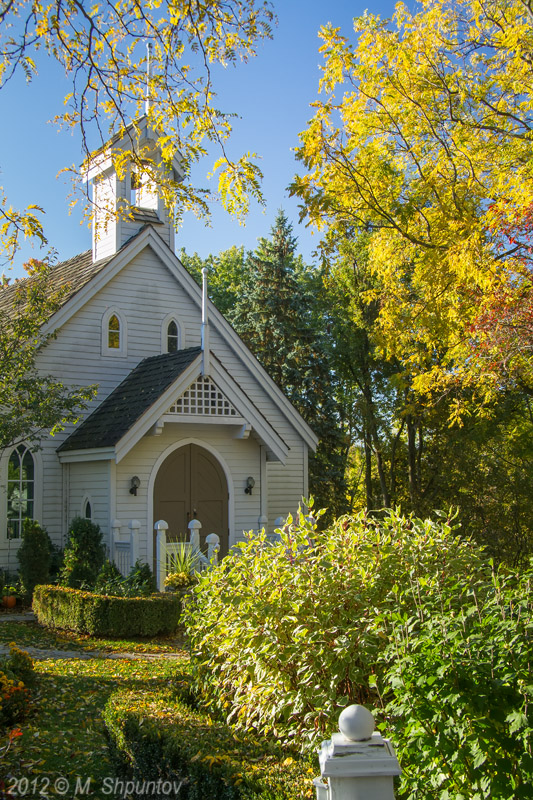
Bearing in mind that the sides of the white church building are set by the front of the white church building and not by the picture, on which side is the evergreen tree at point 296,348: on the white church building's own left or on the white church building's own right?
on the white church building's own left

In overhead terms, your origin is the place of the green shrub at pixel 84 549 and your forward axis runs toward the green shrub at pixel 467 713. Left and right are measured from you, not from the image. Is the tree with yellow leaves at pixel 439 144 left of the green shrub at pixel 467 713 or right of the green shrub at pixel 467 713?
left

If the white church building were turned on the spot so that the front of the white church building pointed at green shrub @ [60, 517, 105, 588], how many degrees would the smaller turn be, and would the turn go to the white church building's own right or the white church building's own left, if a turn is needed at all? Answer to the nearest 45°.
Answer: approximately 90° to the white church building's own right

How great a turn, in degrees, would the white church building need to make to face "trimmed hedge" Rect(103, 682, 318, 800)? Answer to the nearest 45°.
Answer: approximately 45° to its right

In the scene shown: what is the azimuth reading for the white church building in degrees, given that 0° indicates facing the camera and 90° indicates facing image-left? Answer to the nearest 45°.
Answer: approximately 315°

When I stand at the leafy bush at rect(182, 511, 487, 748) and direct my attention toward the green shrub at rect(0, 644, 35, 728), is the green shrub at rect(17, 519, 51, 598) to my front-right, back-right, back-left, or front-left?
front-right

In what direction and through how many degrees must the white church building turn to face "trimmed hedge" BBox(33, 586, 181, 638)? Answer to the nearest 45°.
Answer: approximately 45° to its right

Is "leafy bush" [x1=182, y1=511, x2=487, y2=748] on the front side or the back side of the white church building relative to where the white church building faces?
on the front side
